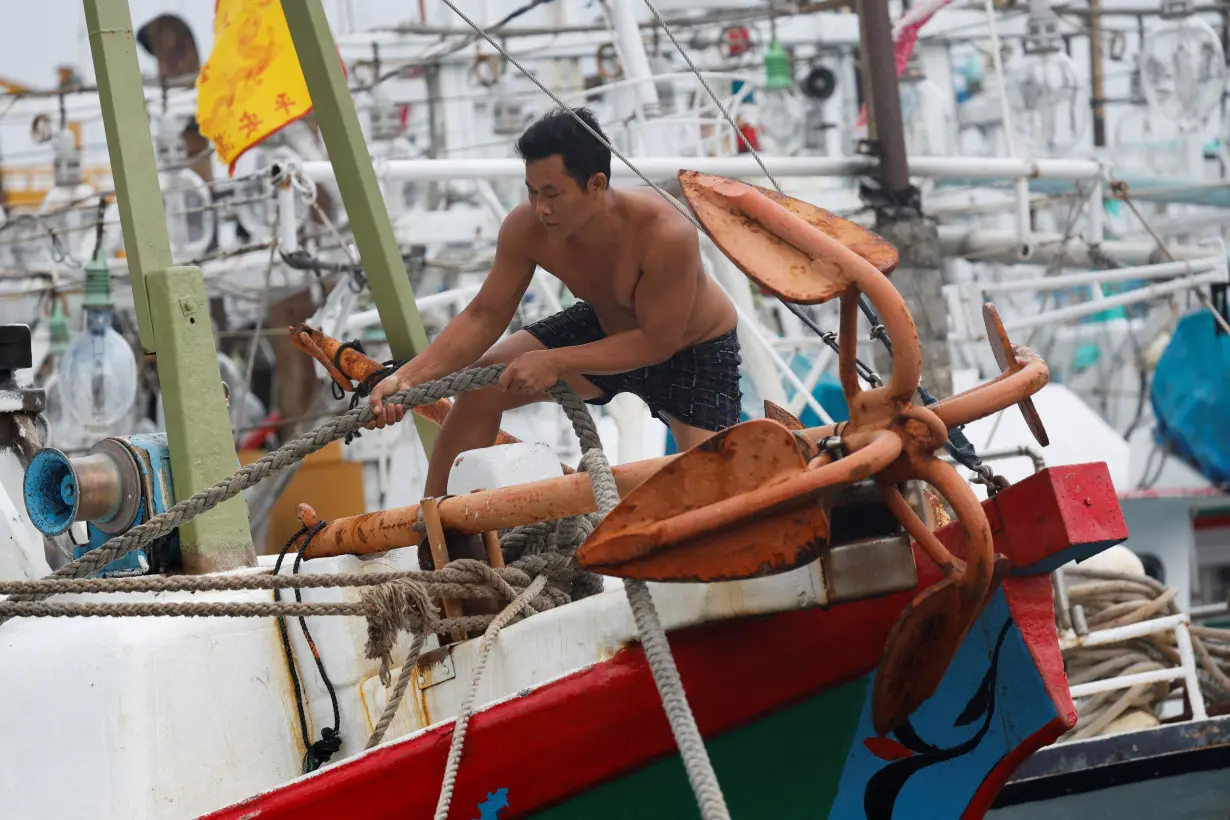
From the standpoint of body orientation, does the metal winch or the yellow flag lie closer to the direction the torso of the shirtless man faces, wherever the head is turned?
the metal winch

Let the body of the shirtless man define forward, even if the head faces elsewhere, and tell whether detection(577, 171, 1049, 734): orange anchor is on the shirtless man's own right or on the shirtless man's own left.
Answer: on the shirtless man's own left

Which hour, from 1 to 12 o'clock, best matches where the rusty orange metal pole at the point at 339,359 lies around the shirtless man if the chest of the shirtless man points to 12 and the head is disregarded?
The rusty orange metal pole is roughly at 2 o'clock from the shirtless man.

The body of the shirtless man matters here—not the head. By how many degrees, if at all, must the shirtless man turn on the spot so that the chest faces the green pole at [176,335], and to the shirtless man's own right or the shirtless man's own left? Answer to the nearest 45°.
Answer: approximately 45° to the shirtless man's own right

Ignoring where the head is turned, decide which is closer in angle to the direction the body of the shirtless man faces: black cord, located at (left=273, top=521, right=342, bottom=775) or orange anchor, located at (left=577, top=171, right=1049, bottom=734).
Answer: the black cord

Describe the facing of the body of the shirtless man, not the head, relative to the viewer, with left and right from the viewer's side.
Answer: facing the viewer and to the left of the viewer

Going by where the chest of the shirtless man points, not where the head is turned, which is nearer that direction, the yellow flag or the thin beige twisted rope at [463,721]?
the thin beige twisted rope

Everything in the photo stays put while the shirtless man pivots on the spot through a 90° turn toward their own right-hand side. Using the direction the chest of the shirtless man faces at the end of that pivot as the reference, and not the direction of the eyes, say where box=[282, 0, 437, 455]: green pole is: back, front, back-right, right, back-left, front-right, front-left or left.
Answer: front

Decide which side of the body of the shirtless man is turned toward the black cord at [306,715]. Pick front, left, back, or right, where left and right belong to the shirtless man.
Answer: front

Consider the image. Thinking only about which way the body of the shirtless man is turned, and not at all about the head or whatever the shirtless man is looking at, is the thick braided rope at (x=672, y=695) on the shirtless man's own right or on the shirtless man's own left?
on the shirtless man's own left

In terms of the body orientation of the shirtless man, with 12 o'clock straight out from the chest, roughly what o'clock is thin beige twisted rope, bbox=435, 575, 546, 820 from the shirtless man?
The thin beige twisted rope is roughly at 11 o'clock from the shirtless man.

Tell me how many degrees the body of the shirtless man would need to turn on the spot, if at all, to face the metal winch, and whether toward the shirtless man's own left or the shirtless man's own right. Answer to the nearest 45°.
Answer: approximately 45° to the shirtless man's own right
